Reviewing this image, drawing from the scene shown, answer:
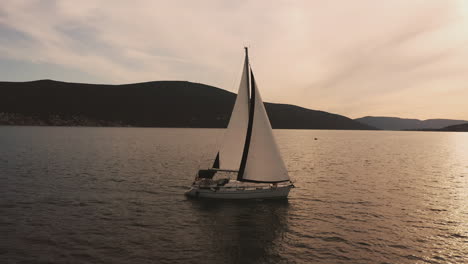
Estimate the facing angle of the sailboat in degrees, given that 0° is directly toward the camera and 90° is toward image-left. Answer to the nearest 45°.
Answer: approximately 270°
